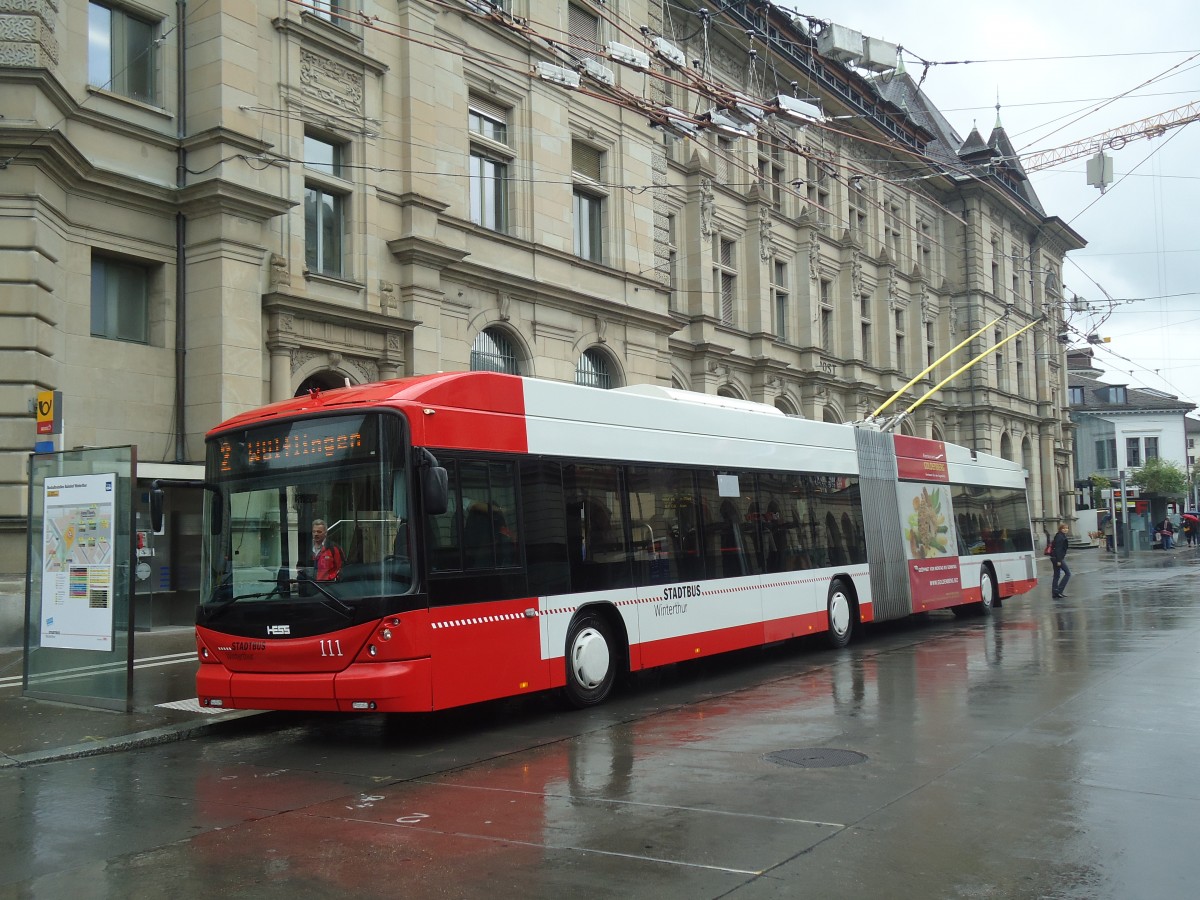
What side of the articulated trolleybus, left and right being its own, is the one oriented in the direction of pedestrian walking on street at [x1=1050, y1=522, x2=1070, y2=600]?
back

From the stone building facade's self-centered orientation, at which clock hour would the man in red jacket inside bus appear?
The man in red jacket inside bus is roughly at 1 o'clock from the stone building facade.

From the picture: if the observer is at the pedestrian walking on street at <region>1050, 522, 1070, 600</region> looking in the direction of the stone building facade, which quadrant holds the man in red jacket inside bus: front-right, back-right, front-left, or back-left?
front-left

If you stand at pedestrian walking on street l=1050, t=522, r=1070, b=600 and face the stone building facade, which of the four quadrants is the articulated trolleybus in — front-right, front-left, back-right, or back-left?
front-left

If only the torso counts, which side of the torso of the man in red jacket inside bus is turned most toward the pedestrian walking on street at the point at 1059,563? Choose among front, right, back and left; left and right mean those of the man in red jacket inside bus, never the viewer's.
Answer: back

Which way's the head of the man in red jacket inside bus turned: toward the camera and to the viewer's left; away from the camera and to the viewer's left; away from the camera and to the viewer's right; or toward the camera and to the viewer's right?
toward the camera and to the viewer's left

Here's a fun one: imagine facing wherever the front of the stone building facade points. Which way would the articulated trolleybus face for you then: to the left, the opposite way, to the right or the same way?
to the right

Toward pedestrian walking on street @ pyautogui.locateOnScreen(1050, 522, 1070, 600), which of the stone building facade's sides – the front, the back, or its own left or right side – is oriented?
left

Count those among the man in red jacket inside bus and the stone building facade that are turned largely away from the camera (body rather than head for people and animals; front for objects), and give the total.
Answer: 0

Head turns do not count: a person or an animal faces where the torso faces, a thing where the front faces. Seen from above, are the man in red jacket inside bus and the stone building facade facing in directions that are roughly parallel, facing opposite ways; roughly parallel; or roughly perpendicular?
roughly perpendicular

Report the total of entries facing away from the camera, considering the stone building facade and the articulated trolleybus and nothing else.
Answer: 0

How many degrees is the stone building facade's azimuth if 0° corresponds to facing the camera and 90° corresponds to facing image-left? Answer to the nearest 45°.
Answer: approximately 315°

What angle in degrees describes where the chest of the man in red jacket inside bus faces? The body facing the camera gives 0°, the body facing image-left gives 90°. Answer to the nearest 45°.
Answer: approximately 45°

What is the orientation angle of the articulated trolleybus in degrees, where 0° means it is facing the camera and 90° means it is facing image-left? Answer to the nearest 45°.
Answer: approximately 45°
